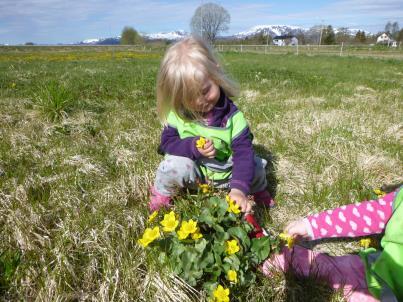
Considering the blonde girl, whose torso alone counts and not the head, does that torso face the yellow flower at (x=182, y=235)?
yes

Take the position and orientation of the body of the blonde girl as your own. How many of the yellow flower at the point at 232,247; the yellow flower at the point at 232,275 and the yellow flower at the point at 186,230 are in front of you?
3

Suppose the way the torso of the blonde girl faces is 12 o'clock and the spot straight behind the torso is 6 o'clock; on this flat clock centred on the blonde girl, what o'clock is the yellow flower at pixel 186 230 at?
The yellow flower is roughly at 12 o'clock from the blonde girl.

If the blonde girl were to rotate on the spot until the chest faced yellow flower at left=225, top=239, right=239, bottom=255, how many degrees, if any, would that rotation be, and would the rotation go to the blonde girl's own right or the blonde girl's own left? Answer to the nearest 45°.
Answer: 0° — they already face it

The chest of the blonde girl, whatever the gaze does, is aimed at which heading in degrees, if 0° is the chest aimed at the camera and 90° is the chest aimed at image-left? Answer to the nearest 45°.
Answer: approximately 0°

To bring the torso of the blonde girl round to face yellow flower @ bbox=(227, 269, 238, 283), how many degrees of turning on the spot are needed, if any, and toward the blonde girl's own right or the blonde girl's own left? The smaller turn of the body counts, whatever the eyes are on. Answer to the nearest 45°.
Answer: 0° — they already face it
